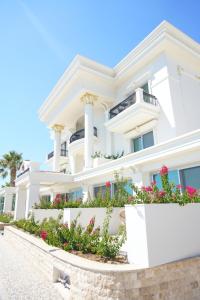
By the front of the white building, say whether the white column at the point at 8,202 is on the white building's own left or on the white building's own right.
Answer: on the white building's own right

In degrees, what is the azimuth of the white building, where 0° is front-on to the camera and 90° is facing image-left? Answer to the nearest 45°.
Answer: approximately 45°

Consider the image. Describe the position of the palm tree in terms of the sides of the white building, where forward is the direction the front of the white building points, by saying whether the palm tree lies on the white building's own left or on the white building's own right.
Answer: on the white building's own right
